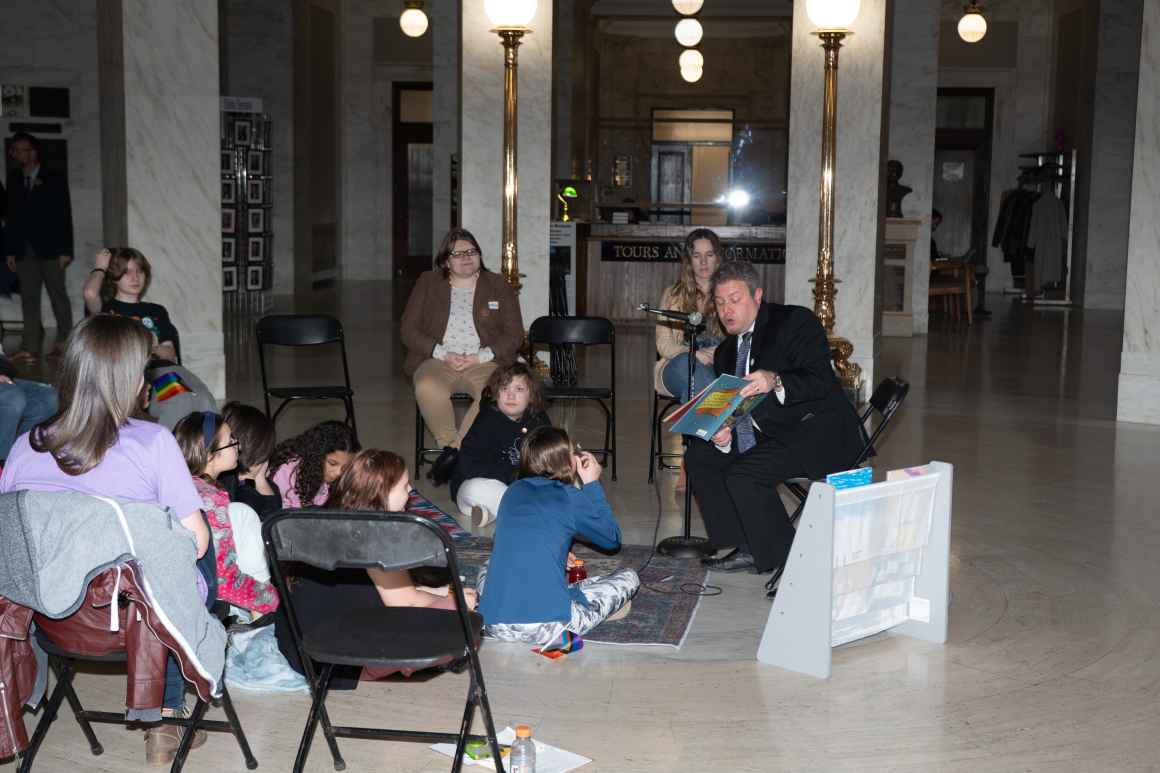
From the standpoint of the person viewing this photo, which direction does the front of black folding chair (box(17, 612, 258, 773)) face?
facing away from the viewer and to the right of the viewer

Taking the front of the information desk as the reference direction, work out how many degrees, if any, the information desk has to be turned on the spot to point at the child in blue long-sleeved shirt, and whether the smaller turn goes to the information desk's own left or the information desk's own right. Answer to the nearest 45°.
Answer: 0° — it already faces them

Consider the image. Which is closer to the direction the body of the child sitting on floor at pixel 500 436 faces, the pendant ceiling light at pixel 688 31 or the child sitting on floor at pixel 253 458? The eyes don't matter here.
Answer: the child sitting on floor

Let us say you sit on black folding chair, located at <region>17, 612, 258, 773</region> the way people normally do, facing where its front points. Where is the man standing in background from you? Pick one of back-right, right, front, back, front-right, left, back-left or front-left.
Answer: front-left

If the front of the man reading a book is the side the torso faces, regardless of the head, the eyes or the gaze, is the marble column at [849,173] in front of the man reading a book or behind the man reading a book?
behind

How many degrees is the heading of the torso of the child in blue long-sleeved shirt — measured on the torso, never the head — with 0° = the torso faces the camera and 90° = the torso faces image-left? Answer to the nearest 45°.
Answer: approximately 225°

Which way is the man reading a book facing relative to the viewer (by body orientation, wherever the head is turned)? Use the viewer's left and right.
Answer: facing the viewer and to the left of the viewer

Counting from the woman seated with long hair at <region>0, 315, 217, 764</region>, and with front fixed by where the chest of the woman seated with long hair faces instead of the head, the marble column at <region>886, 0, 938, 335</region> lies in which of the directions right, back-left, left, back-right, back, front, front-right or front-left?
front

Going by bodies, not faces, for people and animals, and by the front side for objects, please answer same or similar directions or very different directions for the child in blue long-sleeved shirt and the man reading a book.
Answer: very different directions

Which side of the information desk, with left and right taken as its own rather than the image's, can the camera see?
front

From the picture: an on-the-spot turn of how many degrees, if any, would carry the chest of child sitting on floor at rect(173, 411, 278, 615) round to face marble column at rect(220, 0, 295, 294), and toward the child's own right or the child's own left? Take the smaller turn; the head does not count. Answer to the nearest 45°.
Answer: approximately 90° to the child's own left

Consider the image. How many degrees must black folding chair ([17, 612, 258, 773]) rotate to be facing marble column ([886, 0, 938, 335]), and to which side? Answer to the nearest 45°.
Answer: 0° — it already faces it

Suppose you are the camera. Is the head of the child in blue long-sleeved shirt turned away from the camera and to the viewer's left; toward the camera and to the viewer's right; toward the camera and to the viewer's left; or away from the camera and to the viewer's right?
away from the camera and to the viewer's right

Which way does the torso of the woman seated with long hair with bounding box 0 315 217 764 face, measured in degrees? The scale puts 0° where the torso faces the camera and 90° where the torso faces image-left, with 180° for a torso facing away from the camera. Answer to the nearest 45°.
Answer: approximately 225°

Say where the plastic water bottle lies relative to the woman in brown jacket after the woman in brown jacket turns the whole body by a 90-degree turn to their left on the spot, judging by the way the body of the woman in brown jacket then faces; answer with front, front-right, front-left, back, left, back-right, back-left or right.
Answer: right
